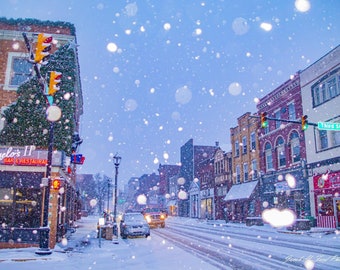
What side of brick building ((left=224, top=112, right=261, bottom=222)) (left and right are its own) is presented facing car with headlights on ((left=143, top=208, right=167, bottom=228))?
front

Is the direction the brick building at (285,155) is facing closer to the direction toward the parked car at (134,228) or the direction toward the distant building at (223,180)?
the parked car

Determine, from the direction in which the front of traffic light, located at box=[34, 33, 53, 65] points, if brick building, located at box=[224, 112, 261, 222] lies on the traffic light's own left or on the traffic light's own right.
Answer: on the traffic light's own left

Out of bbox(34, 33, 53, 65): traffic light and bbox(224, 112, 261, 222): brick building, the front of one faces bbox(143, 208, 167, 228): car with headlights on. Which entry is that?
the brick building

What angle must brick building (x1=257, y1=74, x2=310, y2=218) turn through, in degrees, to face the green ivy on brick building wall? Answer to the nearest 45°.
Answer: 0° — it already faces it

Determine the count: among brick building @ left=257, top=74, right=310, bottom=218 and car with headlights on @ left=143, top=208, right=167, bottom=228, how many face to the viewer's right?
0

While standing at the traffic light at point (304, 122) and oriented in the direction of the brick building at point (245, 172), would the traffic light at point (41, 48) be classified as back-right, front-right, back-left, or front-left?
back-left

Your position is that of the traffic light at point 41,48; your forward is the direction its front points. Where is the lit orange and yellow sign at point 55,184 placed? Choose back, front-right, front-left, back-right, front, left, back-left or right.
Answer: back-left

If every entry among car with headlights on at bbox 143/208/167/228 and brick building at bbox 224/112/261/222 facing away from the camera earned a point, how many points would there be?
0

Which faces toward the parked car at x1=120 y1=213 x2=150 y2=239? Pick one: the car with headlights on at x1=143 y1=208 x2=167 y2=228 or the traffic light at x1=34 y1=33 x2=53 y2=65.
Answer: the car with headlights on at x1=143 y1=208 x2=167 y2=228

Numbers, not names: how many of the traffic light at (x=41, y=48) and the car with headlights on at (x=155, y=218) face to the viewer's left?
0

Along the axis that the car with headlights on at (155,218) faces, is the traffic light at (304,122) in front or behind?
in front

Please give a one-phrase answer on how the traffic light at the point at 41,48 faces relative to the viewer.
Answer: facing the viewer and to the right of the viewer

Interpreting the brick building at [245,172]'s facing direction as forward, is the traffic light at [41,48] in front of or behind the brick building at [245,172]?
in front

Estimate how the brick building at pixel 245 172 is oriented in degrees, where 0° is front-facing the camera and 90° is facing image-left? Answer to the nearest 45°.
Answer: approximately 45°

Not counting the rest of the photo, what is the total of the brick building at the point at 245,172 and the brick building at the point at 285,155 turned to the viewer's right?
0
